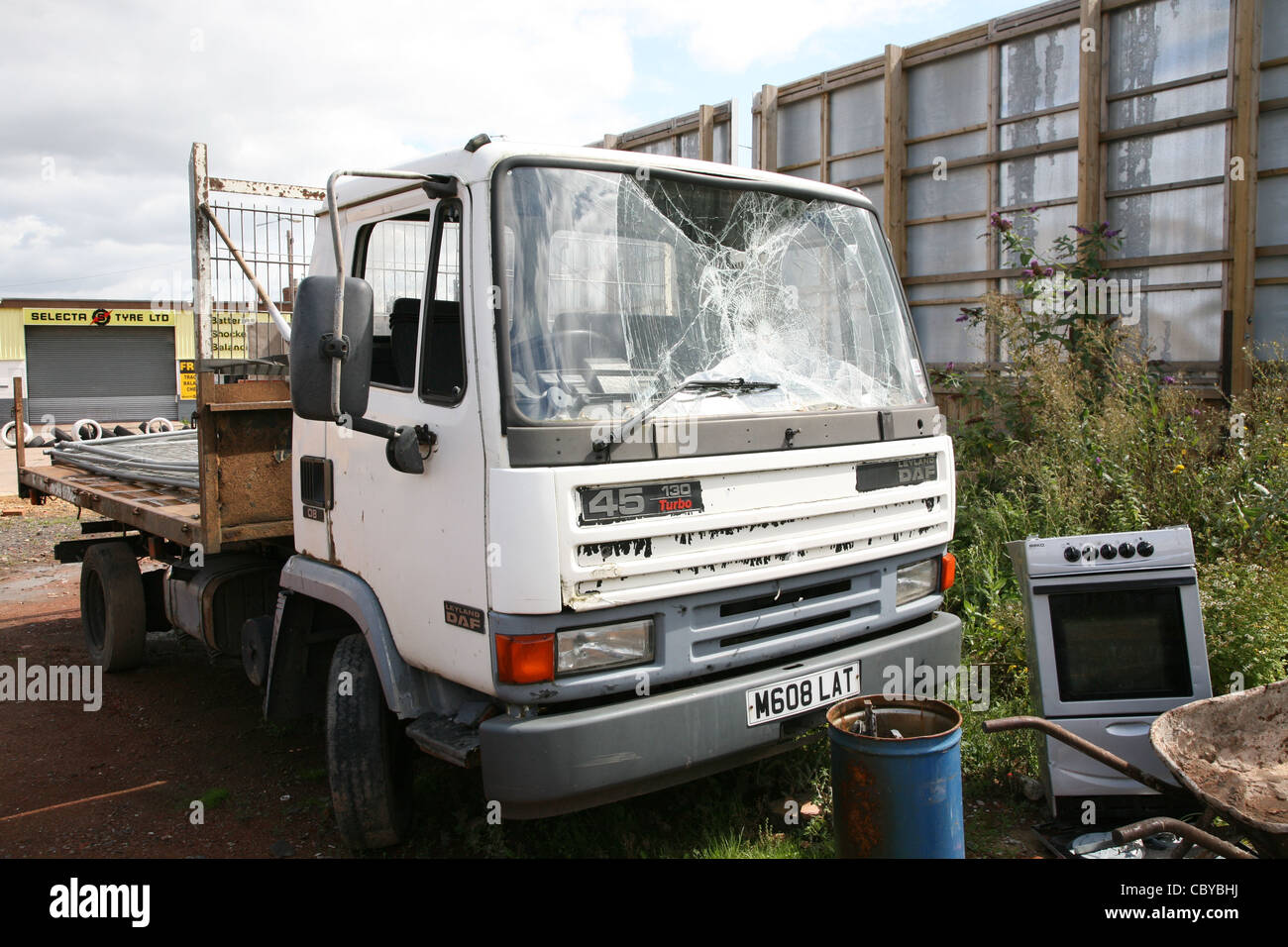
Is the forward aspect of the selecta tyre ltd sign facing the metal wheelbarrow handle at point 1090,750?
yes

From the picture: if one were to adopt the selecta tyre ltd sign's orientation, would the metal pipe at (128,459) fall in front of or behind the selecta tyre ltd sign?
in front

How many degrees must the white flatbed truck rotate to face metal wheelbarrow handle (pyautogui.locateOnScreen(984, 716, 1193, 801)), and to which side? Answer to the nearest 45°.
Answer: approximately 45° to its left

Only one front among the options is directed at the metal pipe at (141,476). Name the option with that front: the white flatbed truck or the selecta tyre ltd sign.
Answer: the selecta tyre ltd sign

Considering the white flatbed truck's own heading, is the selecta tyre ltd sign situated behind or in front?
behind

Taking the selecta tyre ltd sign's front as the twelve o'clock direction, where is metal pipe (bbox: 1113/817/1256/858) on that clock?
The metal pipe is roughly at 12 o'clock from the selecta tyre ltd sign.

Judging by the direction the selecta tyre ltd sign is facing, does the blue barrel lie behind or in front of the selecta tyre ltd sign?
in front

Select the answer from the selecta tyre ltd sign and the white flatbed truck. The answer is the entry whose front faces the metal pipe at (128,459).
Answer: the selecta tyre ltd sign

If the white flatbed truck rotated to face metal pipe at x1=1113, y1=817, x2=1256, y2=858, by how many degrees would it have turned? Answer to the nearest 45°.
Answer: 0° — it already faces it
